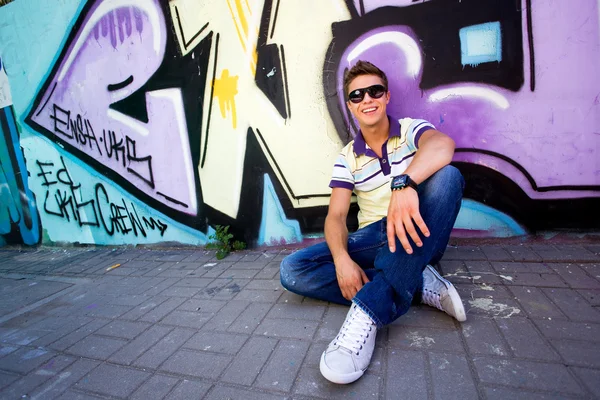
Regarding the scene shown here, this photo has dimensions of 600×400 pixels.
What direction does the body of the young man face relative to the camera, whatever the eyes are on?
toward the camera

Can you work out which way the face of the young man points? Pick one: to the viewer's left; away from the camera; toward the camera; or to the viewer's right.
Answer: toward the camera

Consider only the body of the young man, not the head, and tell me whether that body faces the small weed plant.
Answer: no
